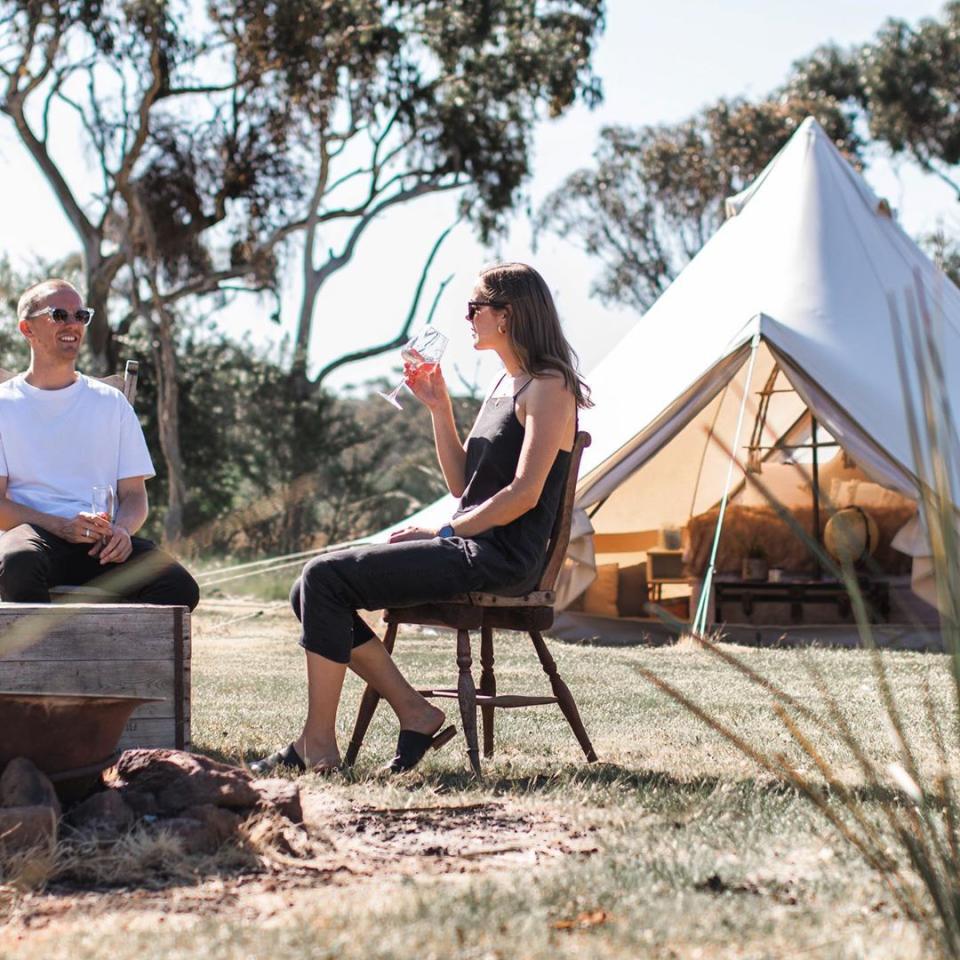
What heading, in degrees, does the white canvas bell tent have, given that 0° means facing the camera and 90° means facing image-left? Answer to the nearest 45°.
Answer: approximately 0°

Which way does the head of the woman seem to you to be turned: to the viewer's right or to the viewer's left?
to the viewer's left

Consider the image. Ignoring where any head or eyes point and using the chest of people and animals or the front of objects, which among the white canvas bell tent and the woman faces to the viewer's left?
the woman

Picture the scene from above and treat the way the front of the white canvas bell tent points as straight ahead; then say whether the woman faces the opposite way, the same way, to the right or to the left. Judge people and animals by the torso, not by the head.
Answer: to the right

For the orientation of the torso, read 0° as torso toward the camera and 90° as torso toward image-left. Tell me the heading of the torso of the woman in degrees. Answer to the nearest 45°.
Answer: approximately 90°

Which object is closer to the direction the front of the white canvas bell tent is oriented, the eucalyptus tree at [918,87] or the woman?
the woman

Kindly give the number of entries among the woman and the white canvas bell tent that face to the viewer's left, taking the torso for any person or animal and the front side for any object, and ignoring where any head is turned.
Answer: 1

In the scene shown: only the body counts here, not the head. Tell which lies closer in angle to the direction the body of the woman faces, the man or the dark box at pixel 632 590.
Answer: the man

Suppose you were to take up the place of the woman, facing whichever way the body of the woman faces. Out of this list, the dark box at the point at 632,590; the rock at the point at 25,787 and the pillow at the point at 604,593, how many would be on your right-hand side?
2

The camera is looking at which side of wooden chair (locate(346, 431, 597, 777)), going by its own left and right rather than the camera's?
left
